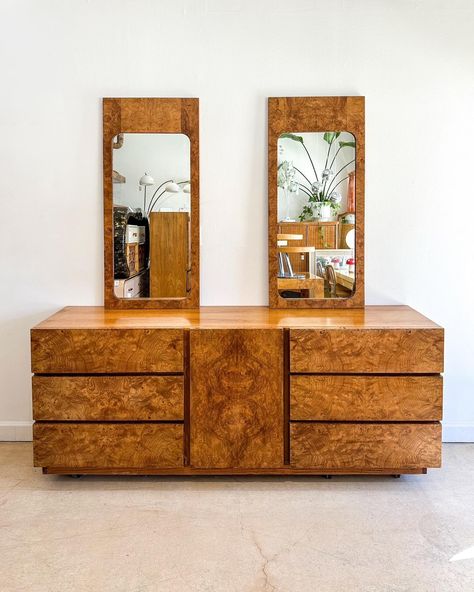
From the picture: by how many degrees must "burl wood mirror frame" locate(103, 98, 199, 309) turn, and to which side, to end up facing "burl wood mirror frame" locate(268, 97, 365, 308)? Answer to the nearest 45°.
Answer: approximately 90° to its left

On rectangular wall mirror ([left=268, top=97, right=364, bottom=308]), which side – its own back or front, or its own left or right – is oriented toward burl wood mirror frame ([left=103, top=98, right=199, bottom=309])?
right

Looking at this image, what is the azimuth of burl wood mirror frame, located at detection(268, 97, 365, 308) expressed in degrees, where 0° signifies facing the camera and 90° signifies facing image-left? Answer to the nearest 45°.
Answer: approximately 0°

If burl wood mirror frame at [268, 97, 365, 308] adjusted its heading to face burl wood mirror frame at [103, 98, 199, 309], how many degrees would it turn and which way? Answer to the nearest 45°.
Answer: approximately 90° to its right
